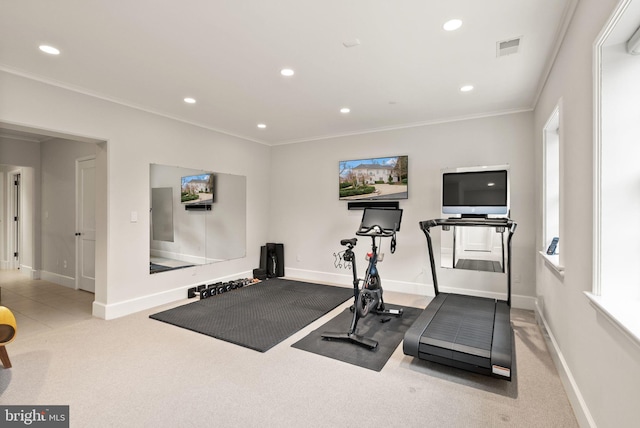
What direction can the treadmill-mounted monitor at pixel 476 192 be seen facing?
toward the camera

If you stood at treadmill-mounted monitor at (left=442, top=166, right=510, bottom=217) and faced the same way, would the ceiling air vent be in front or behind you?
in front

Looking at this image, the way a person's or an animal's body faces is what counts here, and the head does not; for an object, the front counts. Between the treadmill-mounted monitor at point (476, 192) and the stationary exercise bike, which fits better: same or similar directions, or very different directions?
very different directions

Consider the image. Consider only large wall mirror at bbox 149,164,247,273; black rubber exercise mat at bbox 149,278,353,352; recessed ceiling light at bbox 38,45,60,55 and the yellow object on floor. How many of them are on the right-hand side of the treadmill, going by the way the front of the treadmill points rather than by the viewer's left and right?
0

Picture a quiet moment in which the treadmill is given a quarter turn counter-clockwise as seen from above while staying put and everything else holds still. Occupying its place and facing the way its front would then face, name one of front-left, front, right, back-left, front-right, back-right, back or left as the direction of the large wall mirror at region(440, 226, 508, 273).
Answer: right

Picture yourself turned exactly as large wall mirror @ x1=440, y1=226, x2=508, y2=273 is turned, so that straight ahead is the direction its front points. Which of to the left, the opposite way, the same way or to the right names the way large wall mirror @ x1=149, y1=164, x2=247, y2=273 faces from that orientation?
to the left

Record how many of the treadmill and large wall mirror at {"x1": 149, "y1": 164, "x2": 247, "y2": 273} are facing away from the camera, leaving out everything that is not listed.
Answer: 1

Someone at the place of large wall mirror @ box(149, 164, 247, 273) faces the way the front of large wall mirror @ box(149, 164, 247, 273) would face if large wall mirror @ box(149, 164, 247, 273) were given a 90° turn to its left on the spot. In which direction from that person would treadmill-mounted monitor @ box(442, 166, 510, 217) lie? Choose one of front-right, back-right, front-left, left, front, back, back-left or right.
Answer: right

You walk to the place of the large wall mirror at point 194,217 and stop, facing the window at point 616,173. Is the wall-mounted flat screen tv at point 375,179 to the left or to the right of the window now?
left

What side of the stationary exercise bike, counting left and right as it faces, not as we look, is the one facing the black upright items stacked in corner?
left

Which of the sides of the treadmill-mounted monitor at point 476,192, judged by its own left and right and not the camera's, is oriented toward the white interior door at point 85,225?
right

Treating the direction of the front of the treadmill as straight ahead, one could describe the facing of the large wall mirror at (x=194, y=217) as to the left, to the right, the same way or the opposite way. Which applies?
to the right

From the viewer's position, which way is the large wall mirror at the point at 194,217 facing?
facing the viewer and to the right of the viewer

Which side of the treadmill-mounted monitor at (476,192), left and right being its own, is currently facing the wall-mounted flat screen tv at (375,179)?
right

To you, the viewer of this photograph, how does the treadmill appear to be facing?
facing away from the viewer

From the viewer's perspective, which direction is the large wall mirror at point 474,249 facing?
toward the camera

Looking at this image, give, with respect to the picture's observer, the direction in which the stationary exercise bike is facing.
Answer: facing away from the viewer and to the right of the viewer

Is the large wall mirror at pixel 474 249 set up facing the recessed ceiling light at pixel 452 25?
yes
